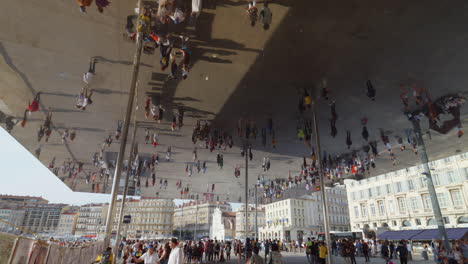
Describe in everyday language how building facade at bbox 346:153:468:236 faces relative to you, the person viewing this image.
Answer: facing the viewer and to the left of the viewer
